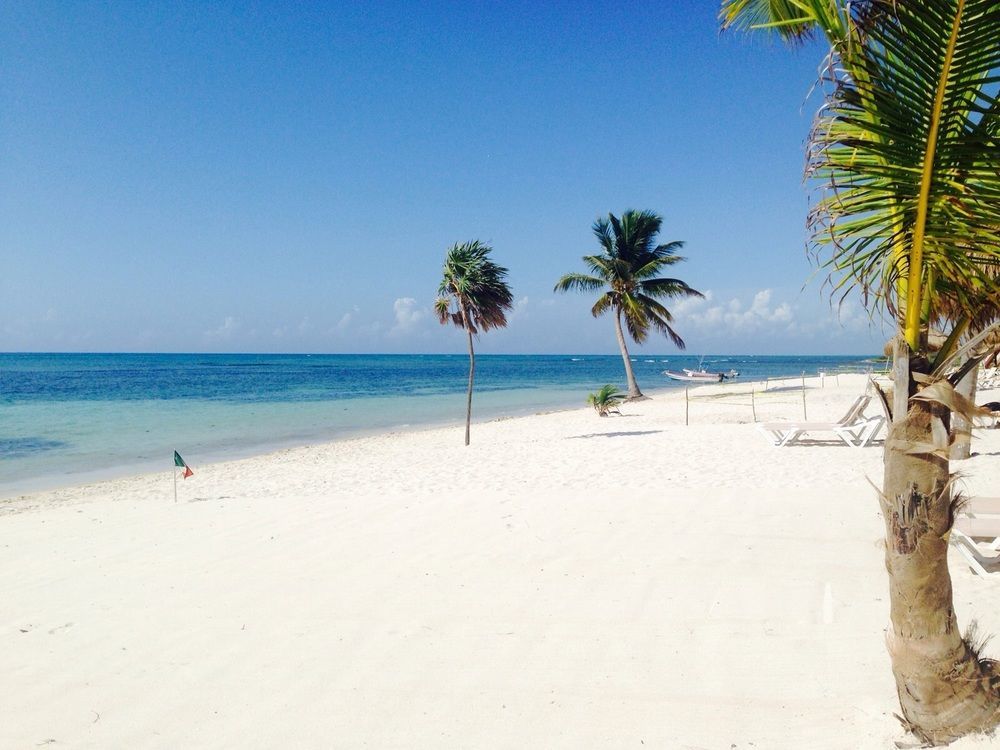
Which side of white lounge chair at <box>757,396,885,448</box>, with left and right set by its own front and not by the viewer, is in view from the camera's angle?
left

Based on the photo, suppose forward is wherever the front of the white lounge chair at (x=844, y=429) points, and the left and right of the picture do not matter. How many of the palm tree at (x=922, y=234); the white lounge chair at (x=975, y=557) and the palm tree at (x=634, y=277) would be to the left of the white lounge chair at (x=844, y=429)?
2

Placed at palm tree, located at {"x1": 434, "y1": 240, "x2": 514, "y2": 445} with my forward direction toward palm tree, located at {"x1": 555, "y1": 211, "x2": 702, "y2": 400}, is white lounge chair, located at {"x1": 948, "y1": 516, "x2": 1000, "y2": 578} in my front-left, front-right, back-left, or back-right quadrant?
back-right

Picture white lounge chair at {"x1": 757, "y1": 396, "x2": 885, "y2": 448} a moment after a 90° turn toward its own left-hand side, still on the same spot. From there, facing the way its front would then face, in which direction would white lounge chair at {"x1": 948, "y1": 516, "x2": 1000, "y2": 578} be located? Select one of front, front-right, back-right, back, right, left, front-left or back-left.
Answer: front

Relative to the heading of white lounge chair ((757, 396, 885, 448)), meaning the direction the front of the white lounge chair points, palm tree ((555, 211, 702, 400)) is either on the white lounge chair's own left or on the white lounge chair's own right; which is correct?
on the white lounge chair's own right

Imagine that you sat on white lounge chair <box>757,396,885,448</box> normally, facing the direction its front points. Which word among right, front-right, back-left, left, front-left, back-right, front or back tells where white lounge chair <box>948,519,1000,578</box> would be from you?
left

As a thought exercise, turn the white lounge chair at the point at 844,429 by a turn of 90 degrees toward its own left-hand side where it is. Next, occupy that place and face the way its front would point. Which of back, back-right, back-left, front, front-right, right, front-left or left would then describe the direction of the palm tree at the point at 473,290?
right

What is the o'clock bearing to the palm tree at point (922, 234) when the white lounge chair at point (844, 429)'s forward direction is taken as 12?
The palm tree is roughly at 9 o'clock from the white lounge chair.
